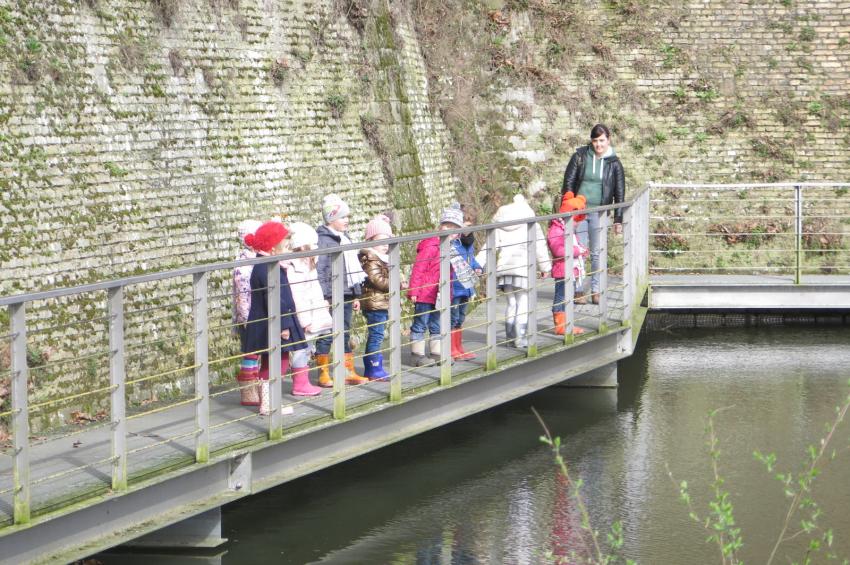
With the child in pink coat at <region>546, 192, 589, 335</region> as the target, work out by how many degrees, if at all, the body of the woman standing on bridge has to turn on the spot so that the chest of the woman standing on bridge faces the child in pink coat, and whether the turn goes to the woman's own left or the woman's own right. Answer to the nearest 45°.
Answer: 0° — they already face them

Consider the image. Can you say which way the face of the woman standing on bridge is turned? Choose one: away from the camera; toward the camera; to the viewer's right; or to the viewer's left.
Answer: toward the camera

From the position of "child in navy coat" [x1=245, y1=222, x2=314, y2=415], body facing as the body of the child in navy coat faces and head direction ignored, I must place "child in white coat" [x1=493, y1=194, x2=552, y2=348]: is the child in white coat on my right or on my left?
on my left

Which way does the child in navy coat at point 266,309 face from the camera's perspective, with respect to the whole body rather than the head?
to the viewer's right

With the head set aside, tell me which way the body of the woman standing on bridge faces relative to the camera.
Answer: toward the camera

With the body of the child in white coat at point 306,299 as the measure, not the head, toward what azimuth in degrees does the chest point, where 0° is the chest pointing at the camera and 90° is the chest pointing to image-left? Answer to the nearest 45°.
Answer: approximately 270°

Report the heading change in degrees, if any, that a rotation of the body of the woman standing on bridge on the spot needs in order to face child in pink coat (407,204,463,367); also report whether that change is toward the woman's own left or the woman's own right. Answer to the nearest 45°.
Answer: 0° — they already face them

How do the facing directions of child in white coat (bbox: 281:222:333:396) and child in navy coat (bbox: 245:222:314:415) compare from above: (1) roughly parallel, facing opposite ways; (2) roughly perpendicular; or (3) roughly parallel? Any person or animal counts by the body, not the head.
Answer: roughly parallel

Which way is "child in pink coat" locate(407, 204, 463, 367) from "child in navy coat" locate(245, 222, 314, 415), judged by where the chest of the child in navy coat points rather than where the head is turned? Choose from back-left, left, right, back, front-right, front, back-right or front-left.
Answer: front-left

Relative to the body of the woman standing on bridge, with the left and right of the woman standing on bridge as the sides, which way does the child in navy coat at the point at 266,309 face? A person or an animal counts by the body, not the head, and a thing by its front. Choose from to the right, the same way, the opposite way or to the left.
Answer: to the left
